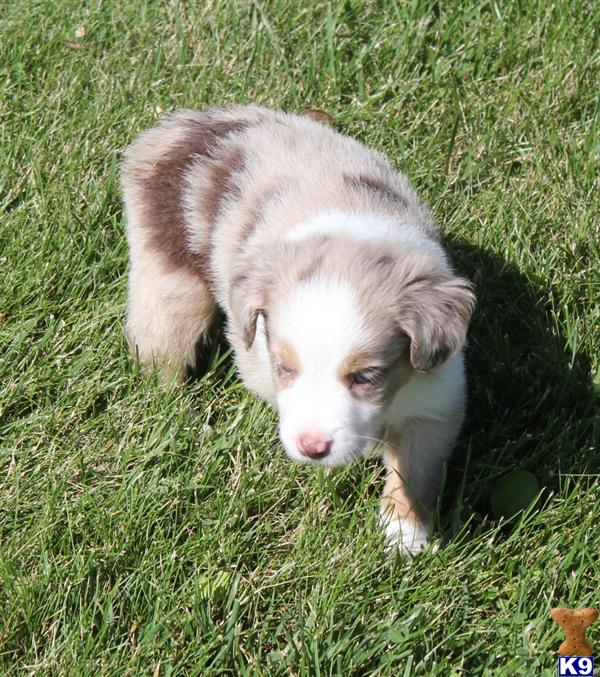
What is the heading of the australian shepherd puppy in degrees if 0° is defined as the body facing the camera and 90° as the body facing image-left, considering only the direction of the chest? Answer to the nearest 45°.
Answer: approximately 315°
